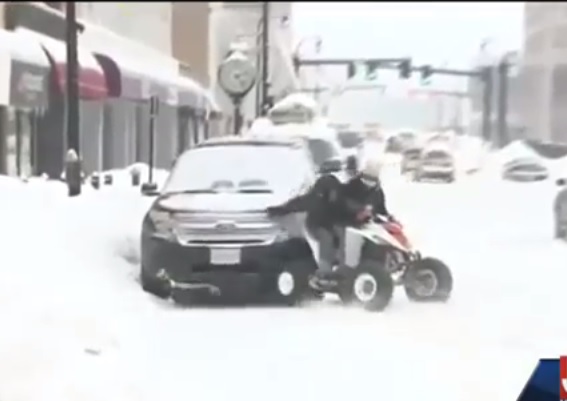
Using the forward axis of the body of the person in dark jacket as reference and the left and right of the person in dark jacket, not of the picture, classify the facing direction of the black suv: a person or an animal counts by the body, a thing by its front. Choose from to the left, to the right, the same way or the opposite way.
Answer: to the left

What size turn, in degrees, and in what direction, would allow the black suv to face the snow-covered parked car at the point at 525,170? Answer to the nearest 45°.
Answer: approximately 90° to its left

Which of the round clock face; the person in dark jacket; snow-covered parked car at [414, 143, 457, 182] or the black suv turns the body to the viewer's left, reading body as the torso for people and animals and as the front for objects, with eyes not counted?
the person in dark jacket

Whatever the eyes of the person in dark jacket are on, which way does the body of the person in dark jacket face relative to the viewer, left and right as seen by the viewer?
facing to the left of the viewer
